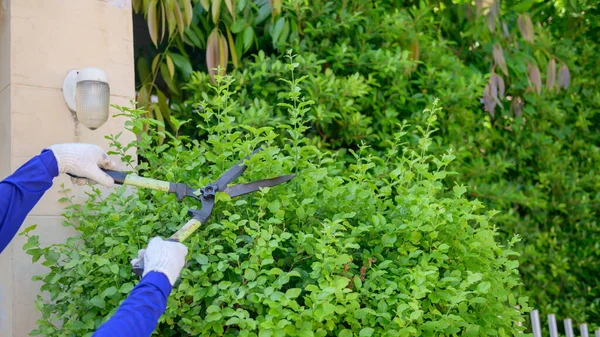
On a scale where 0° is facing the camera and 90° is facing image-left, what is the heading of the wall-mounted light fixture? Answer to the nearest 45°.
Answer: approximately 315°

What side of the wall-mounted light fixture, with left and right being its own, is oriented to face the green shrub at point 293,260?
front
